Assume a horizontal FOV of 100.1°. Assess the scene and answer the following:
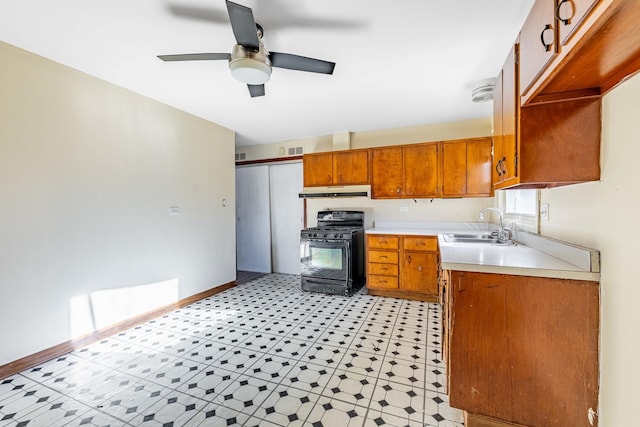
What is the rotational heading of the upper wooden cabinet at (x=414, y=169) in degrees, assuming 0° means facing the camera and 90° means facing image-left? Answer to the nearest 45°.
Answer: approximately 0°

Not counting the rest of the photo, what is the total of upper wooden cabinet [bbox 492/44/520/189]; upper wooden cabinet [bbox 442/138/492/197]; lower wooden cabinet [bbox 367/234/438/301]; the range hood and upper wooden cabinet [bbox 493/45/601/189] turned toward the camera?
3

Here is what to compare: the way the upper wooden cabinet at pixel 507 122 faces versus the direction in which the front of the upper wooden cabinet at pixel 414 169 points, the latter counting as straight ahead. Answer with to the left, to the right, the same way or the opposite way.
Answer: to the right

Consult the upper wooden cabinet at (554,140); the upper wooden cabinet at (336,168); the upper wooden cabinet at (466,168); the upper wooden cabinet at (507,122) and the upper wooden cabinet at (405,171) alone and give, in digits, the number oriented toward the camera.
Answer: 3

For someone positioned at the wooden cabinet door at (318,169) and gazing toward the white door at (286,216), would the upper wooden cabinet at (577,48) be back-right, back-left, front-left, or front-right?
back-left

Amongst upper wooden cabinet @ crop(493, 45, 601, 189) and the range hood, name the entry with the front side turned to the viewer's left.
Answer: the upper wooden cabinet

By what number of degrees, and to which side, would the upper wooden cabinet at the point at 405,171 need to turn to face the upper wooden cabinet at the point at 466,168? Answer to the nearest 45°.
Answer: approximately 90° to its left

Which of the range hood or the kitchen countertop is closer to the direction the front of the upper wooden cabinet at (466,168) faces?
the kitchen countertop

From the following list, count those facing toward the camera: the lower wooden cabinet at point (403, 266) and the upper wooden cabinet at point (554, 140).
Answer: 1
